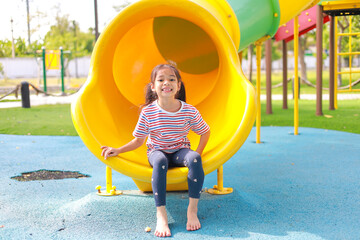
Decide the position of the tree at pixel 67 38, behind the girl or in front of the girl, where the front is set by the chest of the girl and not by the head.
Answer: behind

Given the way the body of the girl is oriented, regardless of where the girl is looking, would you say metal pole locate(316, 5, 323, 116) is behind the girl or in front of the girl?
behind

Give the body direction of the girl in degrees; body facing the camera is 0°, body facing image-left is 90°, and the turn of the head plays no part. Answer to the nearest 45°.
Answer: approximately 0°

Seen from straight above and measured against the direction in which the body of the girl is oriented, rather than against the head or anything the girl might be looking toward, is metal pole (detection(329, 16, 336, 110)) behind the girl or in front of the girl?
behind
